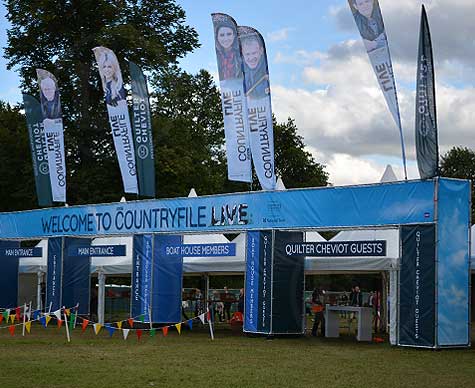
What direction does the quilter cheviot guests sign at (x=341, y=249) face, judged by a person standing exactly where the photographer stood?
facing the viewer and to the left of the viewer

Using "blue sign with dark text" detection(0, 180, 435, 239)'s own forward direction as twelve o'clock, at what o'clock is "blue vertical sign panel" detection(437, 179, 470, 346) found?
The blue vertical sign panel is roughly at 9 o'clock from the blue sign with dark text.

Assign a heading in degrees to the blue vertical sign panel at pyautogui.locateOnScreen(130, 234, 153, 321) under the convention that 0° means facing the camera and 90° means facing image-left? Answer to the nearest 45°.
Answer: approximately 0°

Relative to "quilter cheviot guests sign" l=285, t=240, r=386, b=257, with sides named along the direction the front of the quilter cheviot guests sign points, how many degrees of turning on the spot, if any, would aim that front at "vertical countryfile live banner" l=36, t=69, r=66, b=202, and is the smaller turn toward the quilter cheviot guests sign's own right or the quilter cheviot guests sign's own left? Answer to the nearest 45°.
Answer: approximately 90° to the quilter cheviot guests sign's own right

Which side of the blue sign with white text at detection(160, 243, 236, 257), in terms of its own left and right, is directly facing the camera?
front

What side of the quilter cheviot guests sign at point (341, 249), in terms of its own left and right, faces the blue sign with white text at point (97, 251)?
right

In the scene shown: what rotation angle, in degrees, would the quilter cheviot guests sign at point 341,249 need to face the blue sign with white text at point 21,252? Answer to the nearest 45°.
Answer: approximately 90° to its right

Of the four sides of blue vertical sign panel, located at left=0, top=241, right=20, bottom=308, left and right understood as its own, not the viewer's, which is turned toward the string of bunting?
front

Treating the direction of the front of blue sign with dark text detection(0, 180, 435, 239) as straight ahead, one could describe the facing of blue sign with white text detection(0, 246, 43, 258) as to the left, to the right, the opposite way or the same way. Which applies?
the same way

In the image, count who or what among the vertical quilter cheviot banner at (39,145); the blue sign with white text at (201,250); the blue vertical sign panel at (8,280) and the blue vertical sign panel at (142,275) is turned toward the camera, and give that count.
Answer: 4

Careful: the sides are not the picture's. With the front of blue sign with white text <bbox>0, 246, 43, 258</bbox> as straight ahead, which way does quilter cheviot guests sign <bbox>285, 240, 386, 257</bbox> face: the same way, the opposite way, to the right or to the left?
the same way

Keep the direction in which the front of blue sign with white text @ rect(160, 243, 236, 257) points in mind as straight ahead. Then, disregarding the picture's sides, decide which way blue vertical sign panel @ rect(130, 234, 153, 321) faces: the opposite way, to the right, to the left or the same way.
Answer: the same way

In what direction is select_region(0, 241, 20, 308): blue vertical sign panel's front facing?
toward the camera

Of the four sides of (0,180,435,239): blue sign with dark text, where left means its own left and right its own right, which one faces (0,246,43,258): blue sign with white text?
right

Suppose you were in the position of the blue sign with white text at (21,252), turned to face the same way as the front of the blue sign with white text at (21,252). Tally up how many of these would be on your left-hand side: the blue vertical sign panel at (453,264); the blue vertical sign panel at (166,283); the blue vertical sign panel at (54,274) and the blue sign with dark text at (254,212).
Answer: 4
